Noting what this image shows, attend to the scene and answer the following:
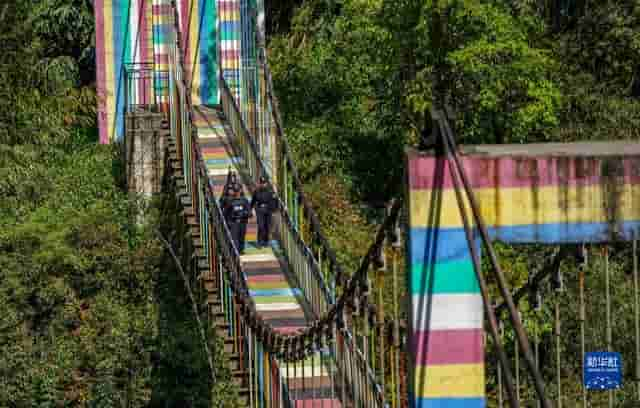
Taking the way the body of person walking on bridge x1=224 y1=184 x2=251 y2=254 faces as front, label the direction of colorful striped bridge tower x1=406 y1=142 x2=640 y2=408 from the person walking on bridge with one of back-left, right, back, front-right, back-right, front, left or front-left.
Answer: front

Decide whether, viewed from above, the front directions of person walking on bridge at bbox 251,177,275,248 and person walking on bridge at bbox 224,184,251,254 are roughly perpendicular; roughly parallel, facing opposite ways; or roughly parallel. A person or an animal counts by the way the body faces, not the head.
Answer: roughly parallel

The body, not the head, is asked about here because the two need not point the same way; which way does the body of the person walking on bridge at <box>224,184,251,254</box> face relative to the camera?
toward the camera

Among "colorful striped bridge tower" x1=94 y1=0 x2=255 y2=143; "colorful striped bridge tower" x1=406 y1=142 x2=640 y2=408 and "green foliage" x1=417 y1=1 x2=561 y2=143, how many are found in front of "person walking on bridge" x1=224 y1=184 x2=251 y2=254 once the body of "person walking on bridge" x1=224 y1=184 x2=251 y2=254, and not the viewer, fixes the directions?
1

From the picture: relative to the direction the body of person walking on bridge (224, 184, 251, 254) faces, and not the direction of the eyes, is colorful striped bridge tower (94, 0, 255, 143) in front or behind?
behind

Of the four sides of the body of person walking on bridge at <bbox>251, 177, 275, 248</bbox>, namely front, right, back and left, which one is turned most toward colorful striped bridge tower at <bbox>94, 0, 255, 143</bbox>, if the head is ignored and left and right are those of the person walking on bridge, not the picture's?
back

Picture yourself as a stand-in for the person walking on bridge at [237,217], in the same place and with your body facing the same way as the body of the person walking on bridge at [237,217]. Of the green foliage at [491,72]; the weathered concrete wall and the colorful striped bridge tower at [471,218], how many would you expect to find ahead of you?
1

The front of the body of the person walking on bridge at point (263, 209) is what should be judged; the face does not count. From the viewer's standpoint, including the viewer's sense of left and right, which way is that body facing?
facing the viewer

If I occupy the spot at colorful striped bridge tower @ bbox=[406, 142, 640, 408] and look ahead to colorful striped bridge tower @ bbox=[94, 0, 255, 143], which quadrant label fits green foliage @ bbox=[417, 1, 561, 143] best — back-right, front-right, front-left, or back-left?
front-right

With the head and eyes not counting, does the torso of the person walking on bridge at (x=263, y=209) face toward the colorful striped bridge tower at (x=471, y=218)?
yes

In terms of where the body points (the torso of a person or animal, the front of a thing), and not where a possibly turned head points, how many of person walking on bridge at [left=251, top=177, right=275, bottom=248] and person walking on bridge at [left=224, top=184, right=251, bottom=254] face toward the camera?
2

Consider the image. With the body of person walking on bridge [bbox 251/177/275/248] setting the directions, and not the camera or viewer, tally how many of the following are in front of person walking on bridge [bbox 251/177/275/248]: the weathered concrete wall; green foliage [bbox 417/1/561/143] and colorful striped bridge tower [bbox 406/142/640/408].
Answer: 1

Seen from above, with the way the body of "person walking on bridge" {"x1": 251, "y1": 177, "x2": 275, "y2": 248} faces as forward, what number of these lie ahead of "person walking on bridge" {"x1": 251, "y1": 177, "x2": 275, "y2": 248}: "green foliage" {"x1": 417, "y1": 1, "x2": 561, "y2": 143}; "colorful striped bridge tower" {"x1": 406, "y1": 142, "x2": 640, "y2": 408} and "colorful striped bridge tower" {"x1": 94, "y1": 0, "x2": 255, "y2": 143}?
1
